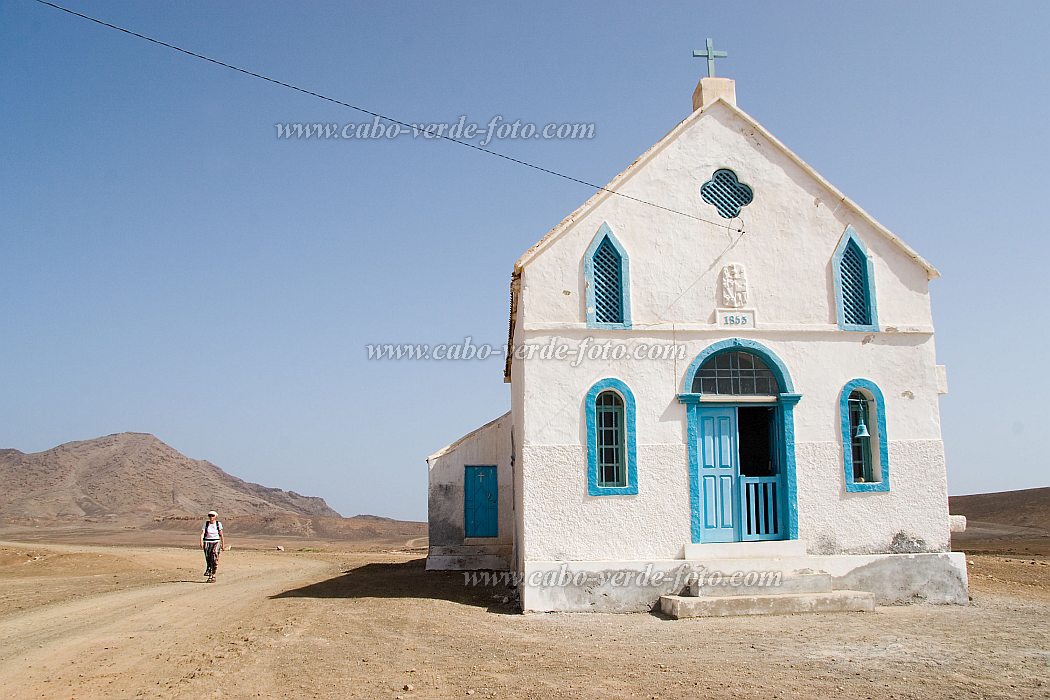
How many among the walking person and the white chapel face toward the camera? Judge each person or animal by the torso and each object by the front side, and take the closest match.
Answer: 2

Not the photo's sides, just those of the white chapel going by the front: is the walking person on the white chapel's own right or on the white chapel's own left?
on the white chapel's own right

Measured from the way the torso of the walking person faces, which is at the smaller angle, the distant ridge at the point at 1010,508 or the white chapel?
the white chapel

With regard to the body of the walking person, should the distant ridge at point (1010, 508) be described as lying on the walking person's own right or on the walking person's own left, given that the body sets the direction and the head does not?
on the walking person's own left

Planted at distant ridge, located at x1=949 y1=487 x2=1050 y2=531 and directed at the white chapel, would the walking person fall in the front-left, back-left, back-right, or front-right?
front-right

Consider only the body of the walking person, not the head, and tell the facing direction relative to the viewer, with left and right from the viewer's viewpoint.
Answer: facing the viewer

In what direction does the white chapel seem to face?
toward the camera

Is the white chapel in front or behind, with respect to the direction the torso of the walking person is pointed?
in front

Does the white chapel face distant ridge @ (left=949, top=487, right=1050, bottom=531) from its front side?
no
